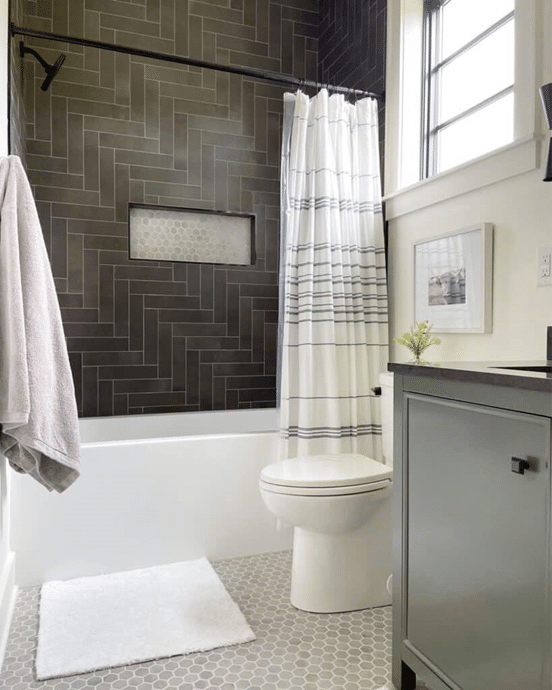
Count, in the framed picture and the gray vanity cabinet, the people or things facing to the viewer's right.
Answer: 0

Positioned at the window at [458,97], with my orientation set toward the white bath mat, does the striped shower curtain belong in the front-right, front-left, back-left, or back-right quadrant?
front-right

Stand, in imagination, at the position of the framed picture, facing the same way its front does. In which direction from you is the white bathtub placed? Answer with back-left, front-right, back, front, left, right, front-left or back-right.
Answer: front-right

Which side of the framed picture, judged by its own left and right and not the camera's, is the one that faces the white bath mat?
front

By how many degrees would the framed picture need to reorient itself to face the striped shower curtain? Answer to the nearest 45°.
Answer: approximately 45° to its right

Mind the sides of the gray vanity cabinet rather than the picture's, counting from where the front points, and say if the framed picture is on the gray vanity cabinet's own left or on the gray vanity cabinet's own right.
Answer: on the gray vanity cabinet's own right

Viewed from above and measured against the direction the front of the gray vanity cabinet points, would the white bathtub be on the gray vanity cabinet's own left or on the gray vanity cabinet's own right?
on the gray vanity cabinet's own right

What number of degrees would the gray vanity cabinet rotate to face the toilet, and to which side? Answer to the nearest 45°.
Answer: approximately 90° to its right

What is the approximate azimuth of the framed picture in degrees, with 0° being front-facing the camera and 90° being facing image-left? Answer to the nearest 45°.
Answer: approximately 45°

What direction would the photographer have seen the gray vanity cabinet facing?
facing the viewer and to the left of the viewer

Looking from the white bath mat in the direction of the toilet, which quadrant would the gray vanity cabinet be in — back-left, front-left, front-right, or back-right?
front-right
